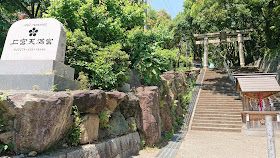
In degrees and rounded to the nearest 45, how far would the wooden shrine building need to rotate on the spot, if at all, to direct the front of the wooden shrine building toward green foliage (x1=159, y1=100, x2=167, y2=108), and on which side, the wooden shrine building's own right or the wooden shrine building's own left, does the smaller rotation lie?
approximately 45° to the wooden shrine building's own right

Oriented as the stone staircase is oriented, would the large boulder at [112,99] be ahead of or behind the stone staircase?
ahead

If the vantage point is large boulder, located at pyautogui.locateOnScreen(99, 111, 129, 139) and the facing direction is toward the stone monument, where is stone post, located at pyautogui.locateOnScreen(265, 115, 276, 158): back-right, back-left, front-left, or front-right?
back-left

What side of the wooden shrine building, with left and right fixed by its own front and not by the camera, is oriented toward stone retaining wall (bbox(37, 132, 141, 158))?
front

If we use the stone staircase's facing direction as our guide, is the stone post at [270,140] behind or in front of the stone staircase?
in front
